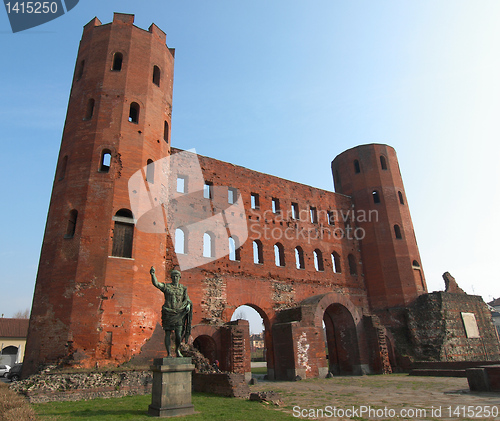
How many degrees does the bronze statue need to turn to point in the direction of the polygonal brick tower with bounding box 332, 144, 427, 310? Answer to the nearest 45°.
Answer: approximately 135° to its left

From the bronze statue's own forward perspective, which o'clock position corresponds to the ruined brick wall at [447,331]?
The ruined brick wall is roughly at 8 o'clock from the bronze statue.

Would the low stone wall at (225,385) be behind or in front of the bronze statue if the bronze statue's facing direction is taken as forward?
behind

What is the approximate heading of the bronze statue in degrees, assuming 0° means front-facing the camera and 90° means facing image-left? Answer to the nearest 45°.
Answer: approximately 0°

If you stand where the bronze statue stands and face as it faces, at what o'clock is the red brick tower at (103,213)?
The red brick tower is roughly at 5 o'clock from the bronze statue.
